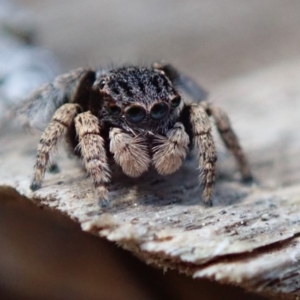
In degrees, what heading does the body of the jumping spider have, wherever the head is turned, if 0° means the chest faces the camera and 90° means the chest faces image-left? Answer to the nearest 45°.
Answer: approximately 0°
